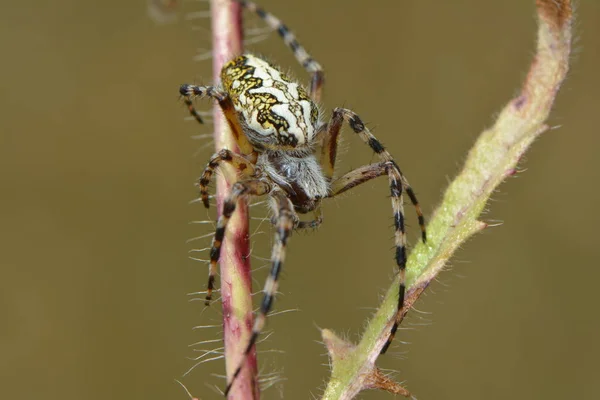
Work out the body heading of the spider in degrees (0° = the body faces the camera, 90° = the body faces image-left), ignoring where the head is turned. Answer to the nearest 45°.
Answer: approximately 315°
